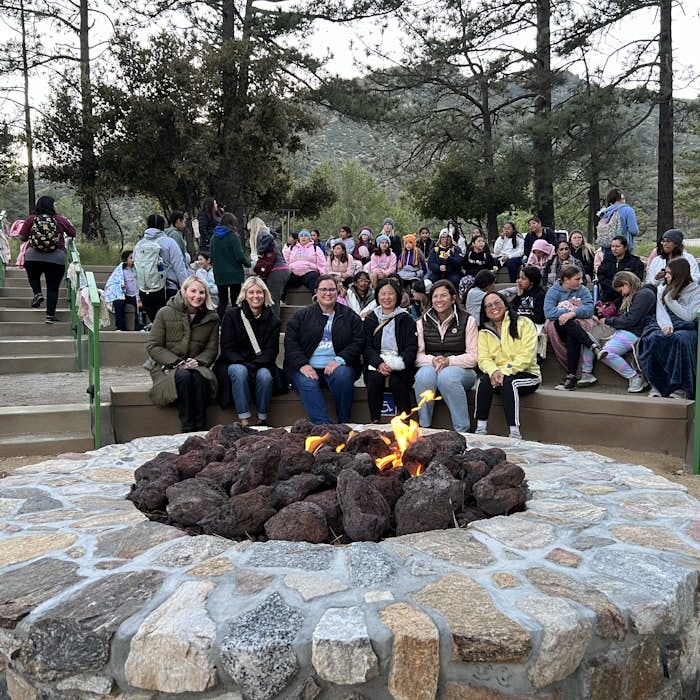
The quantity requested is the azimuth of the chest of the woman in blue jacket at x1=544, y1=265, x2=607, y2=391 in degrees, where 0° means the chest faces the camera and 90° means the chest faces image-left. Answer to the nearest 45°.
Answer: approximately 0°

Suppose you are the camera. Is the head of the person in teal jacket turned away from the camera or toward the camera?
away from the camera

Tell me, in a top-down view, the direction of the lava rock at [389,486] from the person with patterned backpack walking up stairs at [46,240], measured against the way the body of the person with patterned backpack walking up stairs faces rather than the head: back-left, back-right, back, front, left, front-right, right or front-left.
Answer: back

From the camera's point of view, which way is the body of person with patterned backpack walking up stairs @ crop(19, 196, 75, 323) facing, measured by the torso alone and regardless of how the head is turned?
away from the camera

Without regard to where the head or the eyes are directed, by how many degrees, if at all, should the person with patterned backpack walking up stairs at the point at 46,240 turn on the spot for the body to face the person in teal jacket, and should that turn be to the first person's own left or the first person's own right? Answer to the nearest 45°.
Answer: approximately 135° to the first person's own right

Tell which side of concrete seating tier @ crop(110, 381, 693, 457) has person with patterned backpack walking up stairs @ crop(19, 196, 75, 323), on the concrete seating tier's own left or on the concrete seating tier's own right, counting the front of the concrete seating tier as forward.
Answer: on the concrete seating tier's own right

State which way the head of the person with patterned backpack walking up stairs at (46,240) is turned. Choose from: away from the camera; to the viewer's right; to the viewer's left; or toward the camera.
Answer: away from the camera

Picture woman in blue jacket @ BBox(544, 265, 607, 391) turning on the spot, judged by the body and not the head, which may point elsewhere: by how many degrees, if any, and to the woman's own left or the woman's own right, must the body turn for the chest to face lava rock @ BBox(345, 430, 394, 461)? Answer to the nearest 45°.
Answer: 0° — they already face it

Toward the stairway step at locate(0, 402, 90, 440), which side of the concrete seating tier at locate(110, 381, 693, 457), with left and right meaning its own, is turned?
right
